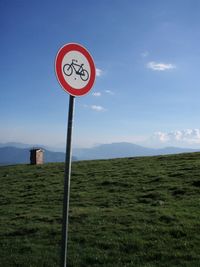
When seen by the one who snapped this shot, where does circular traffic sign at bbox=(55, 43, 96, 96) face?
facing the viewer and to the right of the viewer

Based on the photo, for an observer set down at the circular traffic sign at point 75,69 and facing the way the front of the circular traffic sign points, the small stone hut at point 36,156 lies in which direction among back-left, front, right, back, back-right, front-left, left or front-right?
back-left
